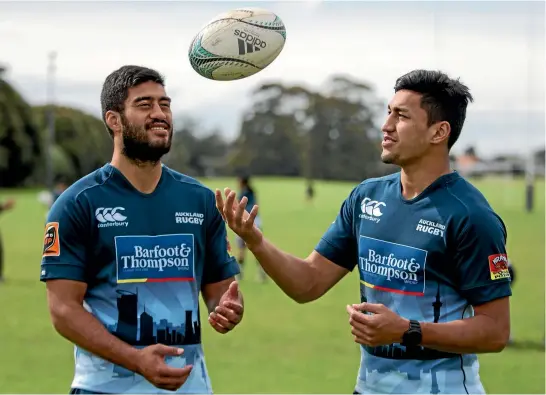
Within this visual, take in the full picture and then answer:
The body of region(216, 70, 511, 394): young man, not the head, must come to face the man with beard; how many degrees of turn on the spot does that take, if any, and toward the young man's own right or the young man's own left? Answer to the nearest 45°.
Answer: approximately 45° to the young man's own right

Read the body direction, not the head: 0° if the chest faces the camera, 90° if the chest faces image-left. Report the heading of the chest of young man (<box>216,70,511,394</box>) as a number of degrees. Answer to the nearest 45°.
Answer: approximately 45°

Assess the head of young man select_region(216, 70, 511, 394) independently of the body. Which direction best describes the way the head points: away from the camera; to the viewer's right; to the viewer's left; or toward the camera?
to the viewer's left

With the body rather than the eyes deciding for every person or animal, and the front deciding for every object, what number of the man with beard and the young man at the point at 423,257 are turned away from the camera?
0

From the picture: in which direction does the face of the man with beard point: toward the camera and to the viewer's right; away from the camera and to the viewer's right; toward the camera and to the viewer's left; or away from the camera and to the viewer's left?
toward the camera and to the viewer's right

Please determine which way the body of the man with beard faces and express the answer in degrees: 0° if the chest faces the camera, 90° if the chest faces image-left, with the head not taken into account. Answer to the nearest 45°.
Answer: approximately 315°

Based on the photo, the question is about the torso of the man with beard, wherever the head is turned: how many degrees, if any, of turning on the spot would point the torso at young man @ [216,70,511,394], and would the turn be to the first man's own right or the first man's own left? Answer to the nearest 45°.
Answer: approximately 45° to the first man's own left
